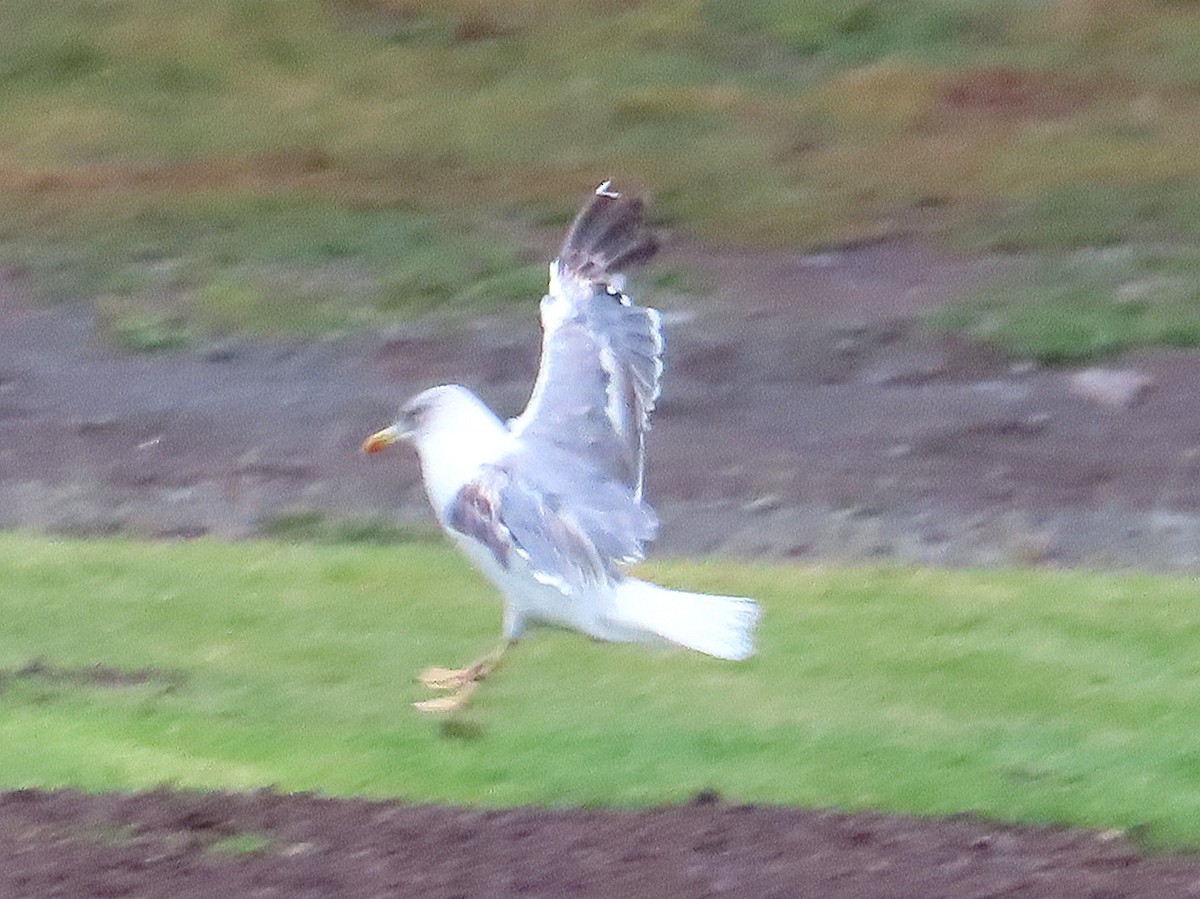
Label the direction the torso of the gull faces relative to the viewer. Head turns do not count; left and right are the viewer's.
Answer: facing to the left of the viewer
